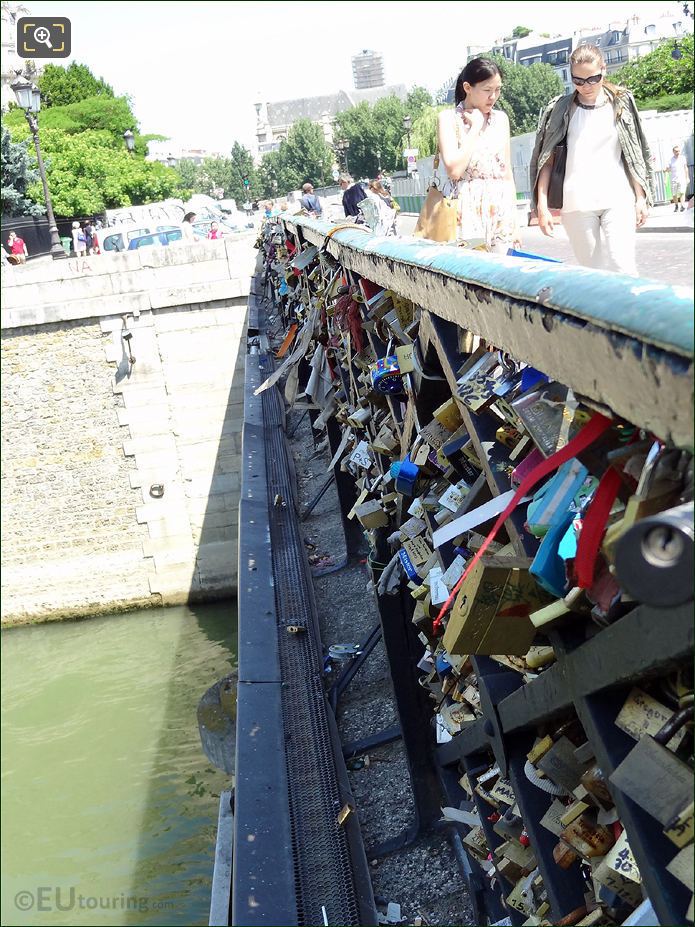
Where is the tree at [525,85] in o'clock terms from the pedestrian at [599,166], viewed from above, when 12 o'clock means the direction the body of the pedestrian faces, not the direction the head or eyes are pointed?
The tree is roughly at 6 o'clock from the pedestrian.

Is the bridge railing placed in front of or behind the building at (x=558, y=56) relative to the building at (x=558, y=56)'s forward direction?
in front

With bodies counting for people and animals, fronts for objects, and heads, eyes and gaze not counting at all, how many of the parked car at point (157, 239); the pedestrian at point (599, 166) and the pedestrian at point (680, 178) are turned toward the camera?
2

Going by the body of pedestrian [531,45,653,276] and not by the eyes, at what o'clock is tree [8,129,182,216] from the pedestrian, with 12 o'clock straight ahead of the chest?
The tree is roughly at 5 o'clock from the pedestrian.

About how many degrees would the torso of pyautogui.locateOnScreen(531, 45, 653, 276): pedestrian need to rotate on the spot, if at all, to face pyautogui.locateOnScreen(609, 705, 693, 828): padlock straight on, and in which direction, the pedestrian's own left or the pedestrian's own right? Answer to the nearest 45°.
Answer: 0° — they already face it

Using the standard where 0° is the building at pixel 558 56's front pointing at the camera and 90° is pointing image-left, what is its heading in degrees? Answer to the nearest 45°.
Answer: approximately 45°

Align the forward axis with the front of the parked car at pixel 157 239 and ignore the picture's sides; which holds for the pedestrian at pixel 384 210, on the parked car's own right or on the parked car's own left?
on the parked car's own left
